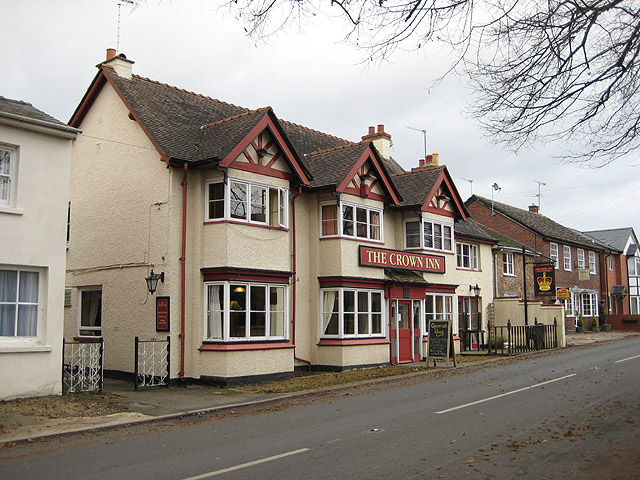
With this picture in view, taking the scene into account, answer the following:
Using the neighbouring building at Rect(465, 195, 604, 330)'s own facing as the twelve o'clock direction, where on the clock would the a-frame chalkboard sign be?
The a-frame chalkboard sign is roughly at 2 o'clock from the neighbouring building.

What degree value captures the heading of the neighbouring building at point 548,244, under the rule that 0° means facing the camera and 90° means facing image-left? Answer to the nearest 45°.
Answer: approximately 315°

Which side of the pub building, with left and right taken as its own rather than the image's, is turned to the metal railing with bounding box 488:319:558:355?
left

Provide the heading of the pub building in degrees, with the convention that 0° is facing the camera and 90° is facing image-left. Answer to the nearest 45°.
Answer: approximately 315°

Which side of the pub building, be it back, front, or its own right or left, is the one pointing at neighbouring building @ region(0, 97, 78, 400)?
right

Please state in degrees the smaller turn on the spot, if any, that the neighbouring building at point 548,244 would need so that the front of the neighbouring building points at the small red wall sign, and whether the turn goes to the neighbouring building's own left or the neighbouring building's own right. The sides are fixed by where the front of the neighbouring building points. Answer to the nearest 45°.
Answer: approximately 45° to the neighbouring building's own right

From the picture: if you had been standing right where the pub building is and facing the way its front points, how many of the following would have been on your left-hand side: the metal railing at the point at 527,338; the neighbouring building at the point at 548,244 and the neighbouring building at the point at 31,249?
2

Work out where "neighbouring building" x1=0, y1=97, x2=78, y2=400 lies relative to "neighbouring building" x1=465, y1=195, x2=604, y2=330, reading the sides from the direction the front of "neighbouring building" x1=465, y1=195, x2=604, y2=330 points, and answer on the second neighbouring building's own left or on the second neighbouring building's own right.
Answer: on the second neighbouring building's own right

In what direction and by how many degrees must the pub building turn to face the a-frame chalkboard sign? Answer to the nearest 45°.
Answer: approximately 45° to its left

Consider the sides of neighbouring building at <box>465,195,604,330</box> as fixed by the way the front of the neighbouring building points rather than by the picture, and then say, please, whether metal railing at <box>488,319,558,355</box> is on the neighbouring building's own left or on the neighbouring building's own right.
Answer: on the neighbouring building's own right

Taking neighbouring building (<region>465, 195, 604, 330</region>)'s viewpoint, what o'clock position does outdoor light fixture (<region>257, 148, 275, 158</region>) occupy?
The outdoor light fixture is roughly at 2 o'clock from the neighbouring building.
